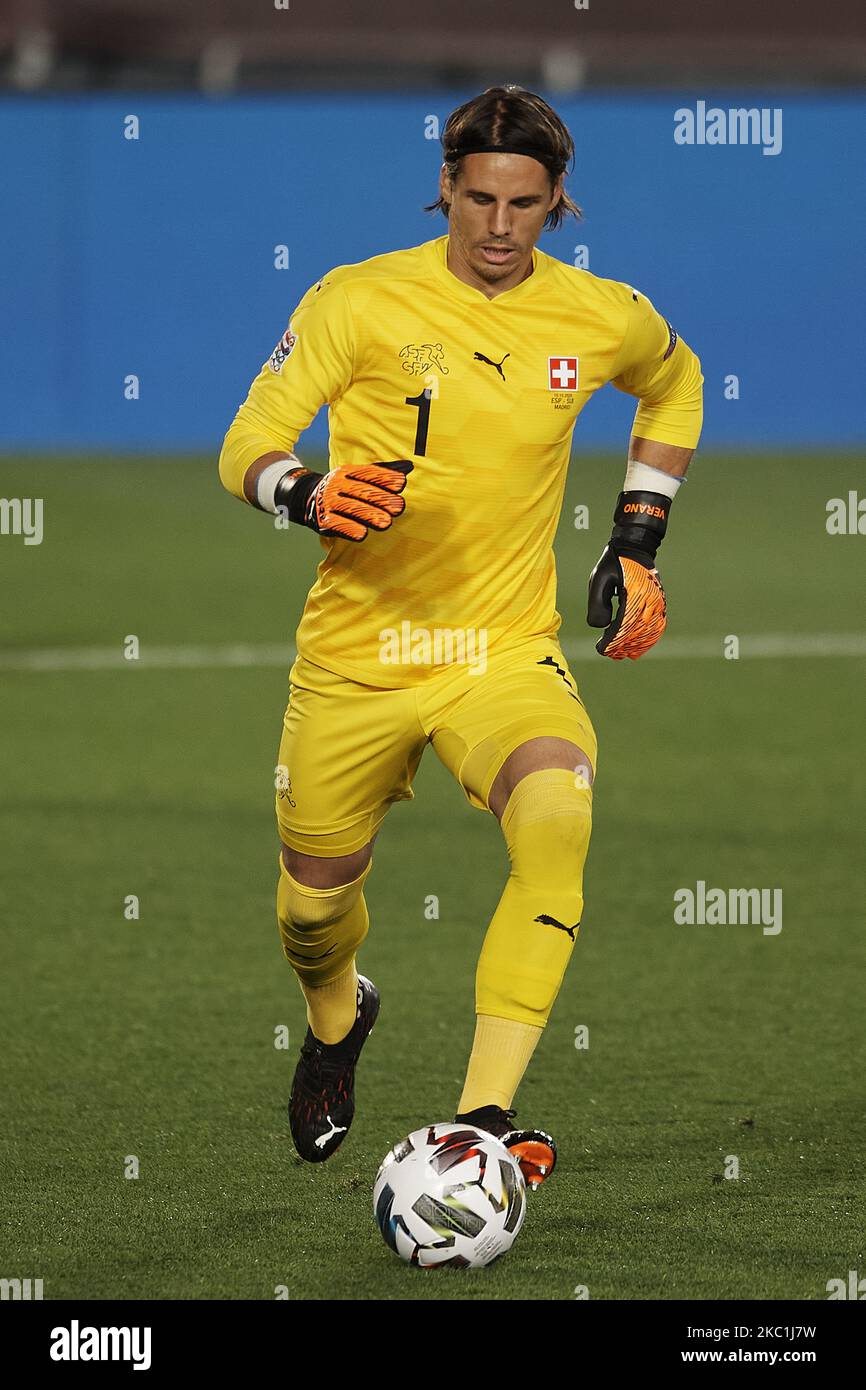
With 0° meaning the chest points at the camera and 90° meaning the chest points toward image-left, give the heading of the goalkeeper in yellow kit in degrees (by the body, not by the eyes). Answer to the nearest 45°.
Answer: approximately 0°
